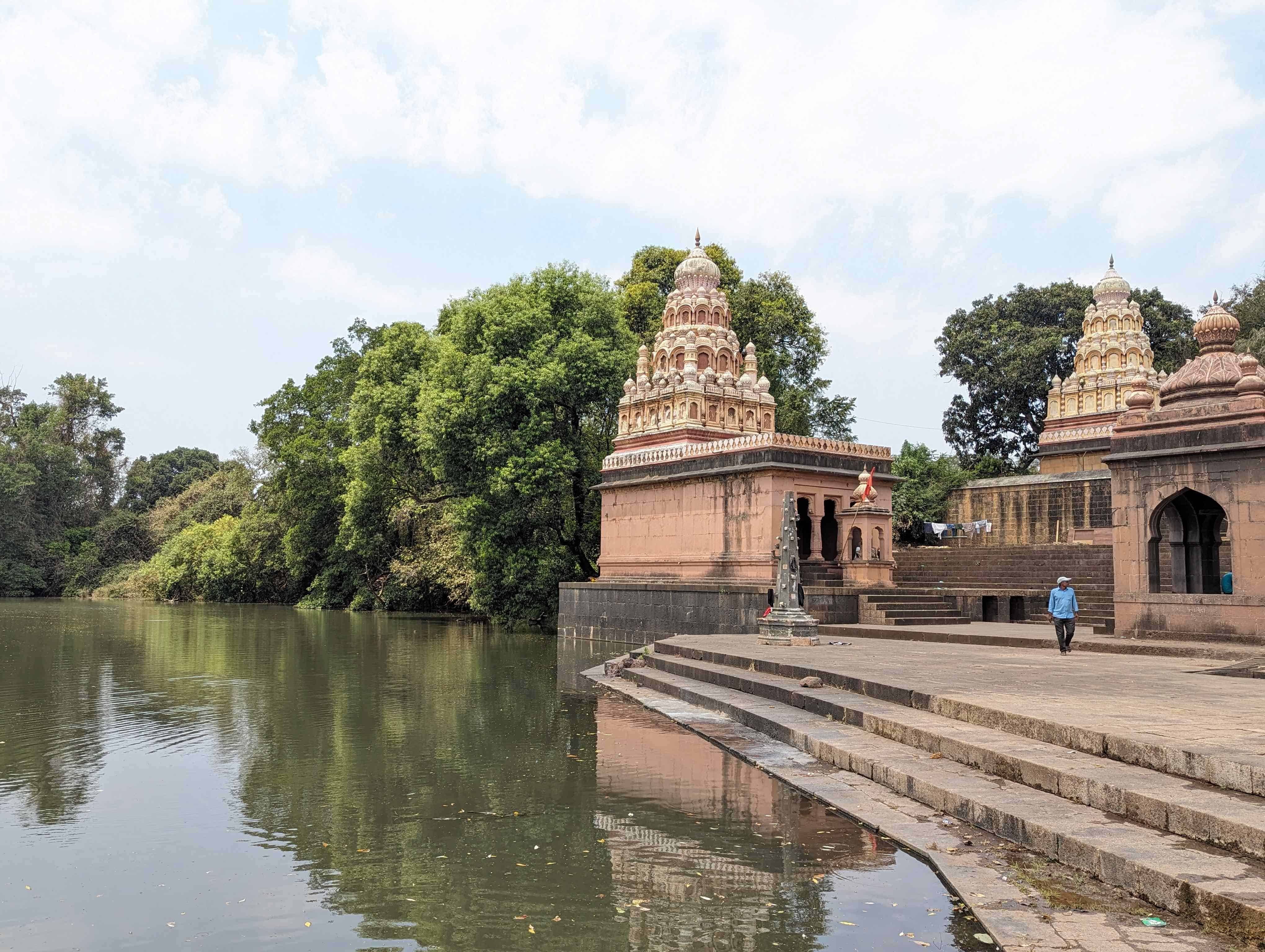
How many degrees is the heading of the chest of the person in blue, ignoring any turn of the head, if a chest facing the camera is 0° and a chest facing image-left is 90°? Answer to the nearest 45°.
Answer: approximately 0°

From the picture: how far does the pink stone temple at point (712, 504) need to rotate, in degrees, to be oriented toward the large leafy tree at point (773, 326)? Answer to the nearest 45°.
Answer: approximately 135° to its left

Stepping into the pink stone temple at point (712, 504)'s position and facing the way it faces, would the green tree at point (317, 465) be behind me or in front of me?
behind

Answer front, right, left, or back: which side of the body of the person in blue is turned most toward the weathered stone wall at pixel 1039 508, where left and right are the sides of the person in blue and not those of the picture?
back

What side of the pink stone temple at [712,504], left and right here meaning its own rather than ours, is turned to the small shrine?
front

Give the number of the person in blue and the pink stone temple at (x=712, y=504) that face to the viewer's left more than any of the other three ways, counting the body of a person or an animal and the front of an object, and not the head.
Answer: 0

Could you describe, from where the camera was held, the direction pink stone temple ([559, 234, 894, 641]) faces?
facing the viewer and to the right of the viewer

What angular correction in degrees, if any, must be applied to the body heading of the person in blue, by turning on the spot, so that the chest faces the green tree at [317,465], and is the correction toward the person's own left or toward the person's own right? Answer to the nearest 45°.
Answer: approximately 135° to the person's own right

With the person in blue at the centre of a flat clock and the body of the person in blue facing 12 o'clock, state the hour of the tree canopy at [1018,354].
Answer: The tree canopy is roughly at 6 o'clock from the person in blue.
